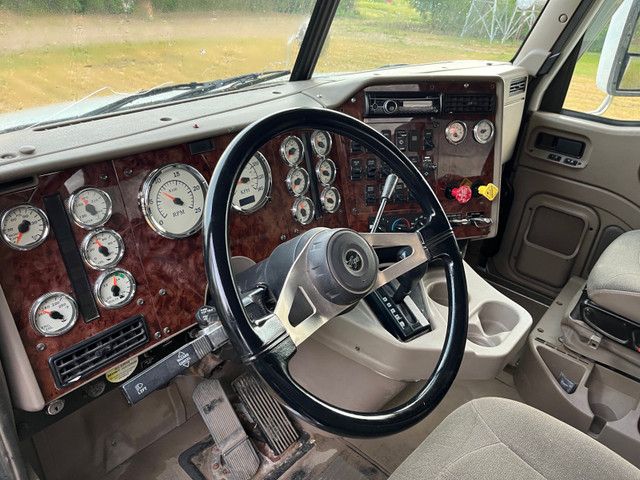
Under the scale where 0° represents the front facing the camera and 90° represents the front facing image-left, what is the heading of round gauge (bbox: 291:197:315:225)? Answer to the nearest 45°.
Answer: approximately 315°

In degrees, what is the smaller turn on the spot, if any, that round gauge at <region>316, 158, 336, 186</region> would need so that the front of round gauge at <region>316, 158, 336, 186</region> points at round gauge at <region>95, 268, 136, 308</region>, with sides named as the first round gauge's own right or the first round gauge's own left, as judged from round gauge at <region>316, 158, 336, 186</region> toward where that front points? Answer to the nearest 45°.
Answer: approximately 90° to the first round gauge's own right

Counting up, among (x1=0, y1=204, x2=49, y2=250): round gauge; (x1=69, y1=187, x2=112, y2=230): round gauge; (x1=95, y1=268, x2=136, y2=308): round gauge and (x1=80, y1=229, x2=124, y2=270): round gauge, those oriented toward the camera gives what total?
4

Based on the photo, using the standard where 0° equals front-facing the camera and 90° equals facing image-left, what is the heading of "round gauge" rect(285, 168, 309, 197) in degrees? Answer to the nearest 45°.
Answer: approximately 315°

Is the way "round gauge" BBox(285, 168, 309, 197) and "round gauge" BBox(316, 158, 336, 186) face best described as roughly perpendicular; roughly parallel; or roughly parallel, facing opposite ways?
roughly parallel

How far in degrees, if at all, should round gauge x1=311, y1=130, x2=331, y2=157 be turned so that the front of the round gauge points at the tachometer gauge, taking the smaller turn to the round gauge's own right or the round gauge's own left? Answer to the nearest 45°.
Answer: approximately 90° to the round gauge's own right

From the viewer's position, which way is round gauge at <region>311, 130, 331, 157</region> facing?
facing the viewer and to the right of the viewer

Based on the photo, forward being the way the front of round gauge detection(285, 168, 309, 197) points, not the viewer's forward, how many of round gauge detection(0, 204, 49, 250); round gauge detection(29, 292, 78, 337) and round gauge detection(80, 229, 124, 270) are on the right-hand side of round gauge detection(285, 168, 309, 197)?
3

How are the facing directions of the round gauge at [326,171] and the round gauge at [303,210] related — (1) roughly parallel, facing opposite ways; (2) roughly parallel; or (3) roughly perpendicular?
roughly parallel

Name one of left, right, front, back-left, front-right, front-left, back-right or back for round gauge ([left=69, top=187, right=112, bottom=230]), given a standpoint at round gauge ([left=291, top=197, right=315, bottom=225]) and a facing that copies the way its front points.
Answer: right

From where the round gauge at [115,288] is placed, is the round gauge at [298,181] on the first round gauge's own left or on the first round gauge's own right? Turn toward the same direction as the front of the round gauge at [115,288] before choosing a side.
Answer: on the first round gauge's own left

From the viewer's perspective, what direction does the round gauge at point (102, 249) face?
toward the camera

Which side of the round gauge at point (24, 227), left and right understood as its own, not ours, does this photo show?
front

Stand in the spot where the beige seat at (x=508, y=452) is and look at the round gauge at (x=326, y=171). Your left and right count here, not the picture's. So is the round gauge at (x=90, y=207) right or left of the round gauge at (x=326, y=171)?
left

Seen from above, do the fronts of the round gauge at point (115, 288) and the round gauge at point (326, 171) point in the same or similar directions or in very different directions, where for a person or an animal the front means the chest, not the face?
same or similar directions

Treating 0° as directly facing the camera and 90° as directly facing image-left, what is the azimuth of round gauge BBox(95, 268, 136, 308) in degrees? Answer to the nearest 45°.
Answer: approximately 0°
